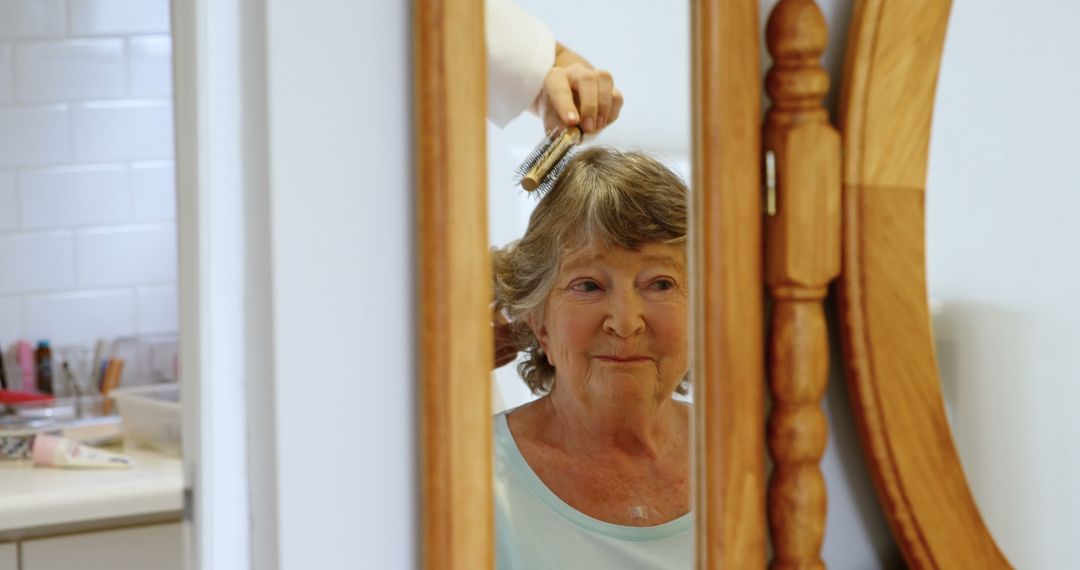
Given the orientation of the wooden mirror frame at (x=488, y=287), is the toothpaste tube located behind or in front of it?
behind

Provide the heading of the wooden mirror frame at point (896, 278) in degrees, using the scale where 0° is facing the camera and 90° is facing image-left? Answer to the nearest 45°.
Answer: approximately 0°
